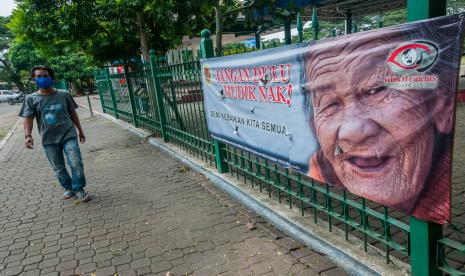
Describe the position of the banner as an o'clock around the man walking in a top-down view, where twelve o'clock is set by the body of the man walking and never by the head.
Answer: The banner is roughly at 11 o'clock from the man walking.

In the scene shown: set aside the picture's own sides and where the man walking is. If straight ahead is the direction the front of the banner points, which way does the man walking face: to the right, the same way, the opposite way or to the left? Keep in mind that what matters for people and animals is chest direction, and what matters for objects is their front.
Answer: to the left

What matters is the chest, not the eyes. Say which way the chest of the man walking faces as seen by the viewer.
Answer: toward the camera

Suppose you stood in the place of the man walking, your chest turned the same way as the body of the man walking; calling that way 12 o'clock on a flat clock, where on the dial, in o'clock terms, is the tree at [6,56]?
The tree is roughly at 6 o'clock from the man walking.

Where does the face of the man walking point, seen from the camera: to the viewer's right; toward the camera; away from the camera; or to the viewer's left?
toward the camera

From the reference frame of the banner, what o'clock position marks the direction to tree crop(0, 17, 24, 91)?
The tree is roughly at 3 o'clock from the banner.

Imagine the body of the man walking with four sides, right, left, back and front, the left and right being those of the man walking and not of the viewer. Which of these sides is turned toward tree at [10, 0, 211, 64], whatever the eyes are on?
back

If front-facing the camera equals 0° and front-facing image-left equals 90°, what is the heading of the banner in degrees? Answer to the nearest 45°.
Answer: approximately 45°

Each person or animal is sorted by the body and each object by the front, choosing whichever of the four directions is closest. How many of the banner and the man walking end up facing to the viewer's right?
0

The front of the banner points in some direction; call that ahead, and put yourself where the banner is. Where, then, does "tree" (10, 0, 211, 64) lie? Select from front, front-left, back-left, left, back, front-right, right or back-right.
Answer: right

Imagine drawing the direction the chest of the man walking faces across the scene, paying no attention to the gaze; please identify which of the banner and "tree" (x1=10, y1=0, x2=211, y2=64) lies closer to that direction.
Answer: the banner
